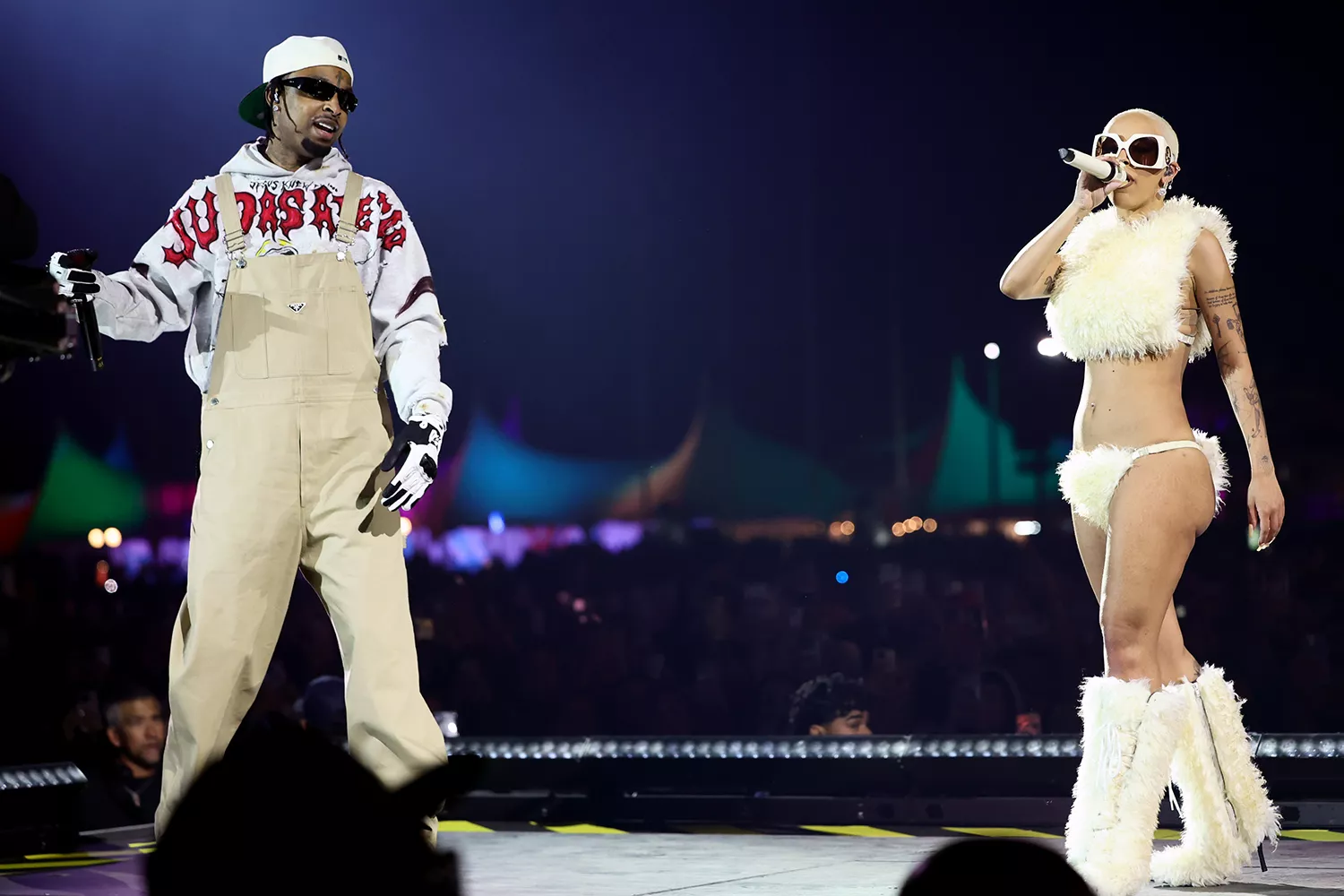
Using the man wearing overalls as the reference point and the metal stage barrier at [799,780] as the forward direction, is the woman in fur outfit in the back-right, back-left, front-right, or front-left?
front-right

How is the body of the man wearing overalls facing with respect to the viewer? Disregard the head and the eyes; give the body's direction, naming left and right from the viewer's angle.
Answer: facing the viewer

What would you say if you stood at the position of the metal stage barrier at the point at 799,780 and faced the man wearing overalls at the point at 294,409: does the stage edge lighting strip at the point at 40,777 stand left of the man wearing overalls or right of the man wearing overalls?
right

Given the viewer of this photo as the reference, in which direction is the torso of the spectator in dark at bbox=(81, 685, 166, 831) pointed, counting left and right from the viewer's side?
facing the viewer and to the right of the viewer

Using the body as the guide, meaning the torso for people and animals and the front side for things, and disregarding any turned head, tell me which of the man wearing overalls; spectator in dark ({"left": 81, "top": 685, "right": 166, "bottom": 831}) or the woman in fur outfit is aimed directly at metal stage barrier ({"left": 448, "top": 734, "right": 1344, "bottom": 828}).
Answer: the spectator in dark

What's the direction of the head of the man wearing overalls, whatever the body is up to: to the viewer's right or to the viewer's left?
to the viewer's right

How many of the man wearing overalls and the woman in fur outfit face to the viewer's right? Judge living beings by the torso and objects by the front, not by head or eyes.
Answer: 0

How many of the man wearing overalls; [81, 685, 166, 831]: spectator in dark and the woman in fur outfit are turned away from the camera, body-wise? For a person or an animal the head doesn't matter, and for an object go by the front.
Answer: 0

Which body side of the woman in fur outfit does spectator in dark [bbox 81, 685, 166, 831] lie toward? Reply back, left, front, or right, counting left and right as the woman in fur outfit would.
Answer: right

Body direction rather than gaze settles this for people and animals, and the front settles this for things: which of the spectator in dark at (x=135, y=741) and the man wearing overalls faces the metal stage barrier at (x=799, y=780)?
the spectator in dark

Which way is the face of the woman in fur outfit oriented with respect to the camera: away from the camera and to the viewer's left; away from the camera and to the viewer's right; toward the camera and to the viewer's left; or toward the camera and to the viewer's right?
toward the camera and to the viewer's left

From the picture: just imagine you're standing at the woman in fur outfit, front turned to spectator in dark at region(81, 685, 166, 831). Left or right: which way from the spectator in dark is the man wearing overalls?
left

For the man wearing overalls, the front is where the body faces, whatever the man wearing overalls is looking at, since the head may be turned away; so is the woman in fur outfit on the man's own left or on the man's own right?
on the man's own left

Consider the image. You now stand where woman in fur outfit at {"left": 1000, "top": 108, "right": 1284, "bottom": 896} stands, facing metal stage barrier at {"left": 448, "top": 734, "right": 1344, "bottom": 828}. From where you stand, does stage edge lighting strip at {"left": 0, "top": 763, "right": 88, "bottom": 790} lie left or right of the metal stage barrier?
left

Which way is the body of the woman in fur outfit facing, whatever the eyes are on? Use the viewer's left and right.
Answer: facing the viewer and to the left of the viewer
